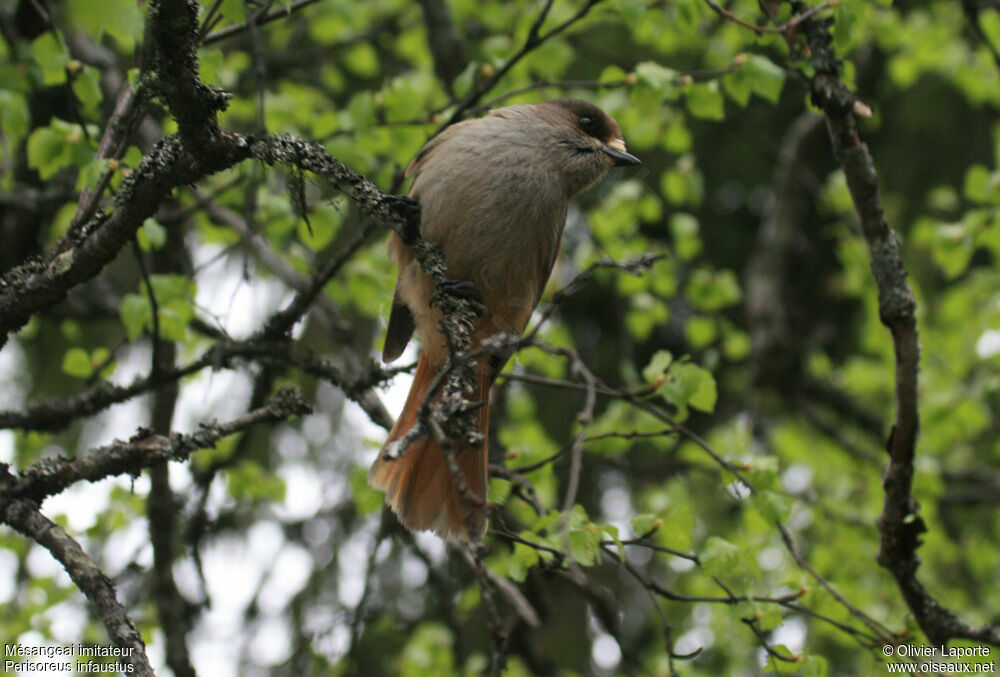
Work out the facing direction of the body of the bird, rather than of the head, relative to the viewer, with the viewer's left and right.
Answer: facing the viewer and to the right of the viewer

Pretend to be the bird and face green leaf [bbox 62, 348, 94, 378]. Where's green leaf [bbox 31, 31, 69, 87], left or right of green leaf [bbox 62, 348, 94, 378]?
left

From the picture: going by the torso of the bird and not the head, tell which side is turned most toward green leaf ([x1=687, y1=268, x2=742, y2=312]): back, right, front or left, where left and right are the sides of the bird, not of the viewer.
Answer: left

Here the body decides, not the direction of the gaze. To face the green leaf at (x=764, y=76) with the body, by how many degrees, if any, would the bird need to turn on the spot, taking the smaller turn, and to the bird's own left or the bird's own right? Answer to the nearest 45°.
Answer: approximately 45° to the bird's own left

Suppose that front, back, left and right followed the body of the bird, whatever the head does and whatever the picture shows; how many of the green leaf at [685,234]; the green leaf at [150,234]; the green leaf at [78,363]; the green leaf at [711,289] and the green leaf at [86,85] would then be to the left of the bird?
2

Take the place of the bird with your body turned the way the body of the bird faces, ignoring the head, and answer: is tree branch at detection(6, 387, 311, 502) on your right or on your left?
on your right
